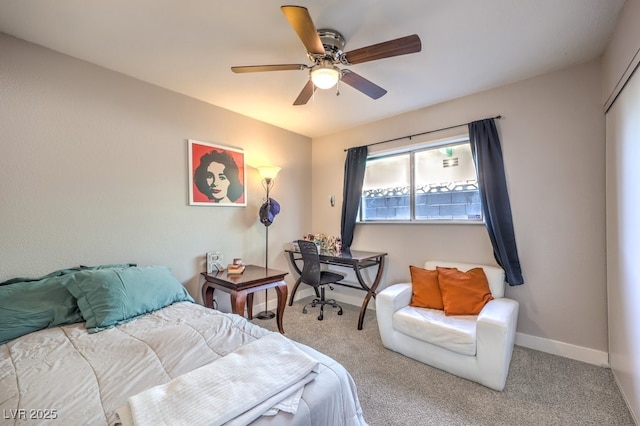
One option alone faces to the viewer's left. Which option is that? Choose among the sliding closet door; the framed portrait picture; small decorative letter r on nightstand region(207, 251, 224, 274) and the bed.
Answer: the sliding closet door

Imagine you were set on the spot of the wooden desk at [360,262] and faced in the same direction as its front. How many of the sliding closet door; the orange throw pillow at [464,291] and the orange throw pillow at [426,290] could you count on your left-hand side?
3

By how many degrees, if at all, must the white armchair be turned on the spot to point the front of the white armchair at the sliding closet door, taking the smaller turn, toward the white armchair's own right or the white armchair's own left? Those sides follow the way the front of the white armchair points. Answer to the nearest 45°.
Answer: approximately 135° to the white armchair's own left

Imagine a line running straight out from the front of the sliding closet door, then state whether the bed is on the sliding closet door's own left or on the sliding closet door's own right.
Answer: on the sliding closet door's own left

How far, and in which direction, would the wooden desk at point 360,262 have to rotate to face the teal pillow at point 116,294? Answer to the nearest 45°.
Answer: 0° — it already faces it

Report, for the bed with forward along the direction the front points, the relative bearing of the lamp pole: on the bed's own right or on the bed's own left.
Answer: on the bed's own left

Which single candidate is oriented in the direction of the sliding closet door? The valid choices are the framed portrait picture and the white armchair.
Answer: the framed portrait picture

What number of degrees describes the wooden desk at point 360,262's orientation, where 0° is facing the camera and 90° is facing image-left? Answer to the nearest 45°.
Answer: approximately 45°

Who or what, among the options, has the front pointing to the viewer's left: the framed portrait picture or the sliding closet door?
the sliding closet door

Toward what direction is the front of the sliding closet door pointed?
to the viewer's left

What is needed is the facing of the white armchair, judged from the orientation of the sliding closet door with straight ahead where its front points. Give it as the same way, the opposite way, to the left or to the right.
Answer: to the left
